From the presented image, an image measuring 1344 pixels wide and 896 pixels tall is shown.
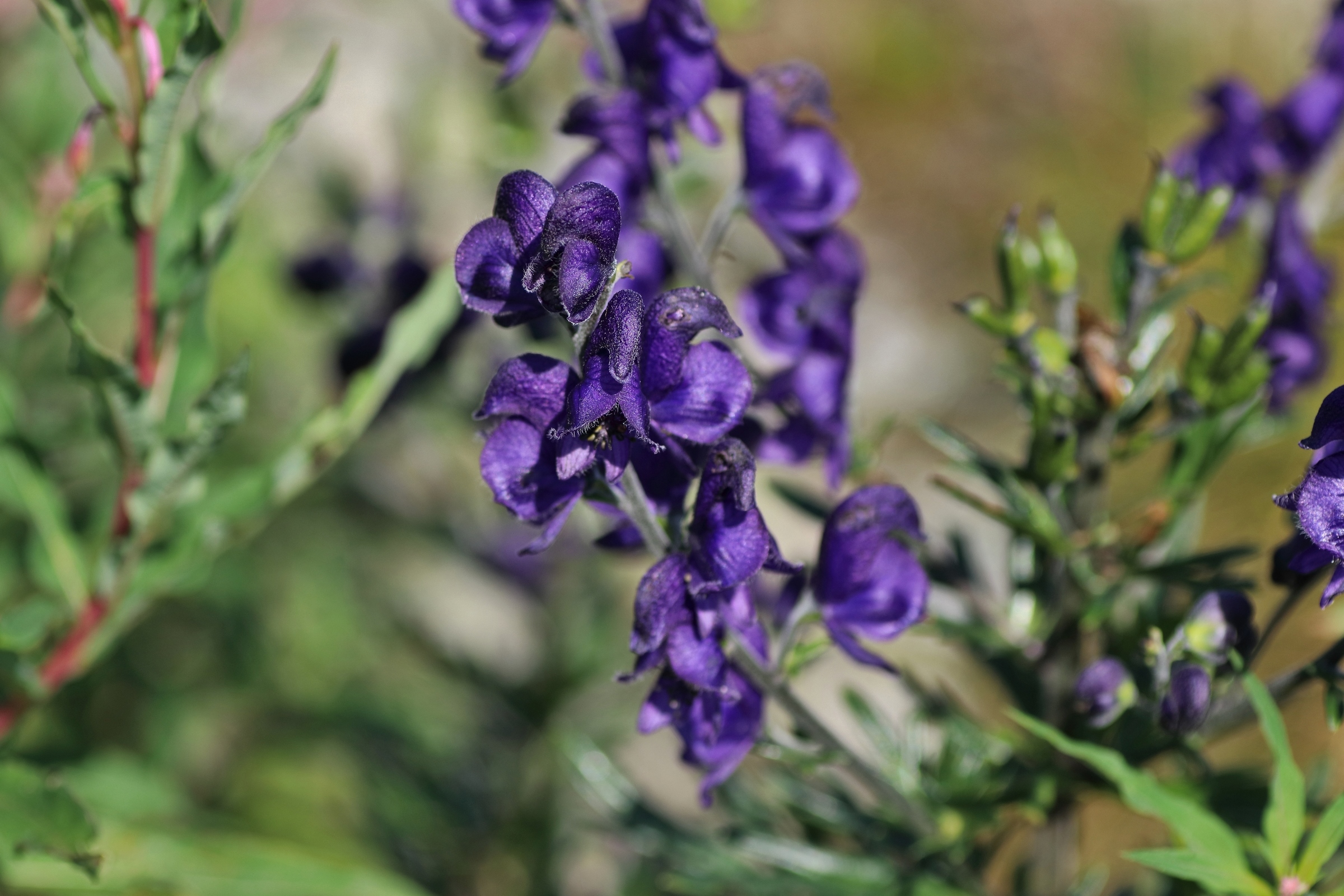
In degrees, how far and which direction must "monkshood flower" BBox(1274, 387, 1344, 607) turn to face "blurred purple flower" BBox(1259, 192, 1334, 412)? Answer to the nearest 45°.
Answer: approximately 90° to its right

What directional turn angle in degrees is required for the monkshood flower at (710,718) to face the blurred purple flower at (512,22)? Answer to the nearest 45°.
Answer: approximately 135° to its right

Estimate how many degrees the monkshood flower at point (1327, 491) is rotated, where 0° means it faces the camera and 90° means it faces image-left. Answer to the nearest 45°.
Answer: approximately 90°
